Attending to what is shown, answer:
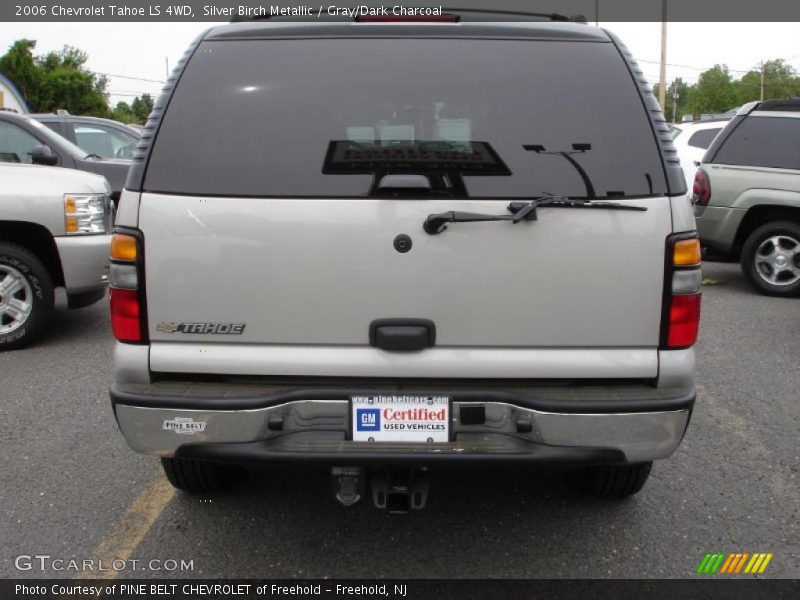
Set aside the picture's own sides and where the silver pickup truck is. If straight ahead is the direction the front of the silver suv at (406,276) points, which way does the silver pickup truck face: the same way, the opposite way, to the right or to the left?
to the right

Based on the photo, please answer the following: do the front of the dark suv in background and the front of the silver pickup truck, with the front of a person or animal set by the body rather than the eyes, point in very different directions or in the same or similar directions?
same or similar directions

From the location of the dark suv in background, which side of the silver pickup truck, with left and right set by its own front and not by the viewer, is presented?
left

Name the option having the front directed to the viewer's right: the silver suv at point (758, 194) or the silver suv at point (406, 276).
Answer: the silver suv at point (758, 194)

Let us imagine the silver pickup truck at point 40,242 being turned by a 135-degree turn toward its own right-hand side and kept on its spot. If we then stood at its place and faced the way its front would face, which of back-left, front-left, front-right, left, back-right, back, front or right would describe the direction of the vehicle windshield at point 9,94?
back-right

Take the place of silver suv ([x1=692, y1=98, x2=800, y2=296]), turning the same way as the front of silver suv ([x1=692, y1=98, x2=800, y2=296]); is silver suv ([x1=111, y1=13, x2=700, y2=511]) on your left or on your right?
on your right

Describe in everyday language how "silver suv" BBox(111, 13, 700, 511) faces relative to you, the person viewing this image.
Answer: facing away from the viewer

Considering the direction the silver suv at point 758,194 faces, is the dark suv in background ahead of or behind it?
behind

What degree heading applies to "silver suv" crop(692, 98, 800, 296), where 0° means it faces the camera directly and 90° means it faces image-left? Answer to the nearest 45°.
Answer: approximately 270°

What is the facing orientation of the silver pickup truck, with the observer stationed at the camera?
facing to the right of the viewer

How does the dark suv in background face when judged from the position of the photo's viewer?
facing to the right of the viewer

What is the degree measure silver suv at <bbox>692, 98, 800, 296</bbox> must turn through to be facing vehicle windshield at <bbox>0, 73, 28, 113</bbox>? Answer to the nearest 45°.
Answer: approximately 135° to its left

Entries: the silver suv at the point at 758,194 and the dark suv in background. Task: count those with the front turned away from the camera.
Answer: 0
